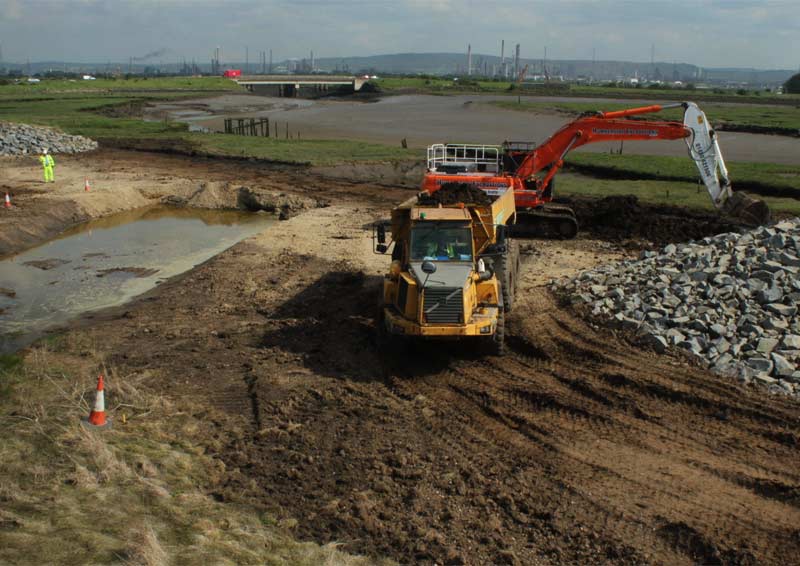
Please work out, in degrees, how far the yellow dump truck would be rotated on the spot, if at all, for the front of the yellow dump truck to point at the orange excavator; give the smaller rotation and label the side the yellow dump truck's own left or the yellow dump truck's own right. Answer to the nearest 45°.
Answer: approximately 180°

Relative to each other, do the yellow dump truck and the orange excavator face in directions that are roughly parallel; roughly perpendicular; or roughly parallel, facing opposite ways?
roughly perpendicular

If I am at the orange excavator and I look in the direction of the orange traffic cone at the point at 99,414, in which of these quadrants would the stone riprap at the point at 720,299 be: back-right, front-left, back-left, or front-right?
front-left

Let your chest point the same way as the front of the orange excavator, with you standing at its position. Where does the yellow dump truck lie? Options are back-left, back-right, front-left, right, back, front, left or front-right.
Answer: right

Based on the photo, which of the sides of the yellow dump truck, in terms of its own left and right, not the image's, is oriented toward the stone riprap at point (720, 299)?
left

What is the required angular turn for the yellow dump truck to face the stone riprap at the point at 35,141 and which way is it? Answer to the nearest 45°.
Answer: approximately 135° to its right

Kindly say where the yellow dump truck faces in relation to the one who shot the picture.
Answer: facing the viewer

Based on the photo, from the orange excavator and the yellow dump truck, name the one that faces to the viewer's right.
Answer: the orange excavator

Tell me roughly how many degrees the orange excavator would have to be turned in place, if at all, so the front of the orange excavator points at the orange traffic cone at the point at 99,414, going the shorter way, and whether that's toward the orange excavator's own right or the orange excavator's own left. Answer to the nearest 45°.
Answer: approximately 90° to the orange excavator's own right

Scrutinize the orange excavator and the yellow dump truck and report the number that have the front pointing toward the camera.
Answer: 1

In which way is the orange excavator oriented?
to the viewer's right

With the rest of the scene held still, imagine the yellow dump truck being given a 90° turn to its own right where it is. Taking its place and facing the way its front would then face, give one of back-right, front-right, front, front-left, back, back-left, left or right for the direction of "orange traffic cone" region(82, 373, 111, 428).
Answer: front-left
